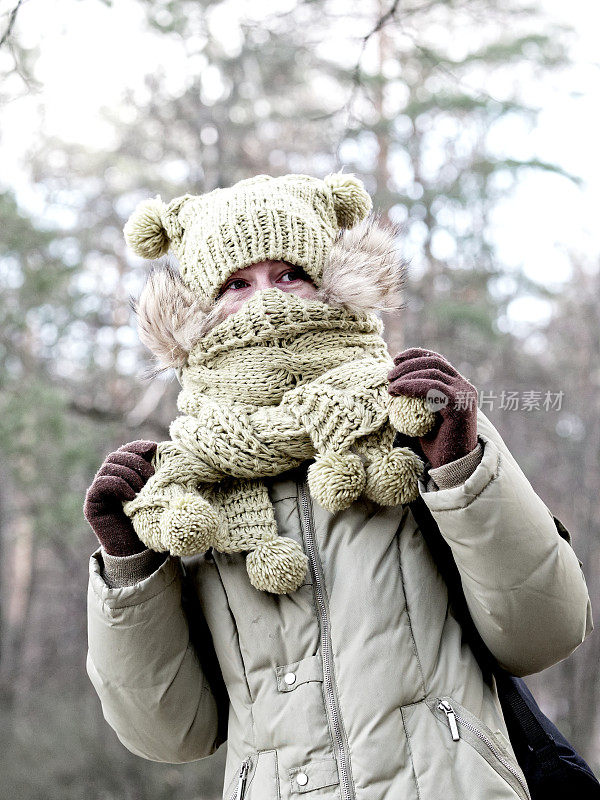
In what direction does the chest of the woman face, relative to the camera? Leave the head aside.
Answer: toward the camera

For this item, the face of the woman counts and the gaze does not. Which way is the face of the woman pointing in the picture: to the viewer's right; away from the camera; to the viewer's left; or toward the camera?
toward the camera
